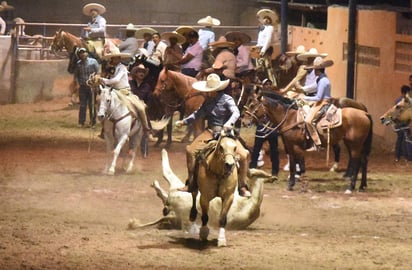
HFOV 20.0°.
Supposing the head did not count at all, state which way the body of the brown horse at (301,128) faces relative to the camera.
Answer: to the viewer's left

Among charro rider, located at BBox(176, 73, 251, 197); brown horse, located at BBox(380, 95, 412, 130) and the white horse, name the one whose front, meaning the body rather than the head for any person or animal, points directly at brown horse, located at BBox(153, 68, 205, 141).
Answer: brown horse, located at BBox(380, 95, 412, 130)

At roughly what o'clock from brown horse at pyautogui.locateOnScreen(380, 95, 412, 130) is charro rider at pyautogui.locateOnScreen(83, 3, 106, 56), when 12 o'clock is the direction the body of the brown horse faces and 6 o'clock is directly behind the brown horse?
The charro rider is roughly at 1 o'clock from the brown horse.

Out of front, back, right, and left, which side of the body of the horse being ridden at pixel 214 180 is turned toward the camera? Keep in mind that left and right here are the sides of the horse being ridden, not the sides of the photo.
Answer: front

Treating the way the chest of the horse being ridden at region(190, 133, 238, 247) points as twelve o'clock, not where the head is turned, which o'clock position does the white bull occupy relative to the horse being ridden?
The white bull is roughly at 6 o'clock from the horse being ridden.

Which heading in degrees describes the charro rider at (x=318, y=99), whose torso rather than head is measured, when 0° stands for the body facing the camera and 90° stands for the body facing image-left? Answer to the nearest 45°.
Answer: approximately 90°

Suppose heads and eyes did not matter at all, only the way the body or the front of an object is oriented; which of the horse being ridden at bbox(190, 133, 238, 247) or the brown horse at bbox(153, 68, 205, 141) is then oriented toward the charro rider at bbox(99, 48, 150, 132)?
the brown horse

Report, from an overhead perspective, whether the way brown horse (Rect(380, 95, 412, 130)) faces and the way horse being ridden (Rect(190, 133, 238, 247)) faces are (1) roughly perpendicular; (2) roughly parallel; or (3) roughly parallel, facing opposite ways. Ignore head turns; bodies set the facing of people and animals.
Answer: roughly perpendicular

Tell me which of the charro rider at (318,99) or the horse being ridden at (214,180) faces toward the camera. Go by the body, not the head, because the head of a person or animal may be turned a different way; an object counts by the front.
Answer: the horse being ridden

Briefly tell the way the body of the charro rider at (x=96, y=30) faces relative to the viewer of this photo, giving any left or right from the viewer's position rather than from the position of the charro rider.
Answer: facing the viewer and to the left of the viewer

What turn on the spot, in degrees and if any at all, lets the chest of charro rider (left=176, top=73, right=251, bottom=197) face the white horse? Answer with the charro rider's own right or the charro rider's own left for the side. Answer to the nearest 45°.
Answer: approximately 180°

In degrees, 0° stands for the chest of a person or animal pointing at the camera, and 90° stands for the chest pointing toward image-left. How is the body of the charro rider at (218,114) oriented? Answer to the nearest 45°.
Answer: approximately 0°
